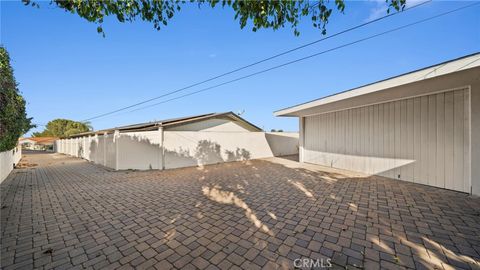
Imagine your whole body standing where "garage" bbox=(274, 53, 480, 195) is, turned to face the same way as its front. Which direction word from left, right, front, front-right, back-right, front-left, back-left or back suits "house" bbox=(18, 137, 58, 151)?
front-right

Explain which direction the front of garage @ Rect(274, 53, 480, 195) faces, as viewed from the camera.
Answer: facing the viewer and to the left of the viewer

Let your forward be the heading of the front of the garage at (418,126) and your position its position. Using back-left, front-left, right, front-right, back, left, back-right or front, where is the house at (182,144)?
front-right
